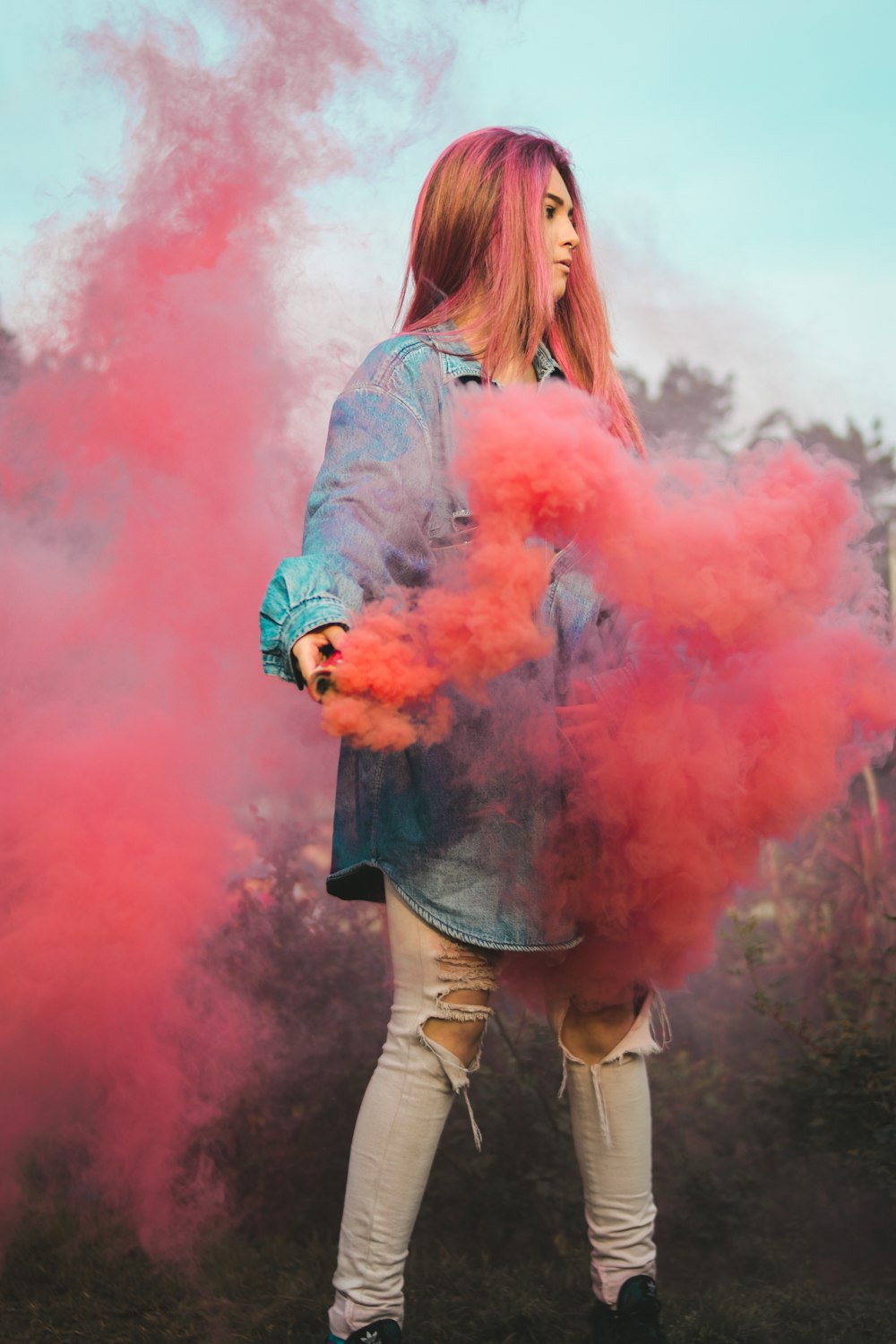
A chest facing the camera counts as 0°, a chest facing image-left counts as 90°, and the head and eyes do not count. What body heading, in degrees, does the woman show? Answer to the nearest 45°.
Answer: approximately 315°

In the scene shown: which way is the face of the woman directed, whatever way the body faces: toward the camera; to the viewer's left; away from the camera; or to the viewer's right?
to the viewer's right
